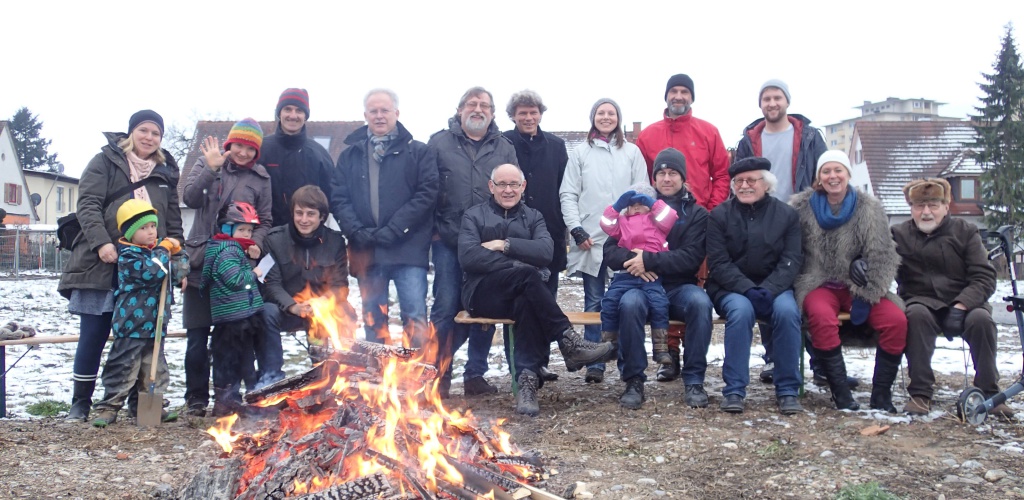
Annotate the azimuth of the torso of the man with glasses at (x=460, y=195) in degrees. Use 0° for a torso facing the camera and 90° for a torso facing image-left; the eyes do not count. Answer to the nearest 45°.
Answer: approximately 0°

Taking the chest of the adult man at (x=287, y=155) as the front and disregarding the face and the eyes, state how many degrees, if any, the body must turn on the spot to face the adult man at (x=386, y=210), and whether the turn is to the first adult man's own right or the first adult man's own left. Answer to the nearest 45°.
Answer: approximately 90° to the first adult man's own left

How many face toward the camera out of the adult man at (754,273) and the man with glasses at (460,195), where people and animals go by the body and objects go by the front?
2

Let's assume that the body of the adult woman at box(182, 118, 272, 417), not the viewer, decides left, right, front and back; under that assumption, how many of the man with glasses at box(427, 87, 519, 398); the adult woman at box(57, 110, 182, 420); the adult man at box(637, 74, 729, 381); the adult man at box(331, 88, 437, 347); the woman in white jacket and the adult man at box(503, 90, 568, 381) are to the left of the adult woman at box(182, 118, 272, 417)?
5

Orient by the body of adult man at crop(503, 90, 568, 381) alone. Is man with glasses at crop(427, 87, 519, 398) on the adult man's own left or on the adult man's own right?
on the adult man's own right

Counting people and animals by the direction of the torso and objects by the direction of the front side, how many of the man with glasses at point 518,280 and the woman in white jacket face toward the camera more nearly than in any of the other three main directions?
2

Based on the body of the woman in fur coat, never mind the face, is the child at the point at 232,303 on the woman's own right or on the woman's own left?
on the woman's own right
